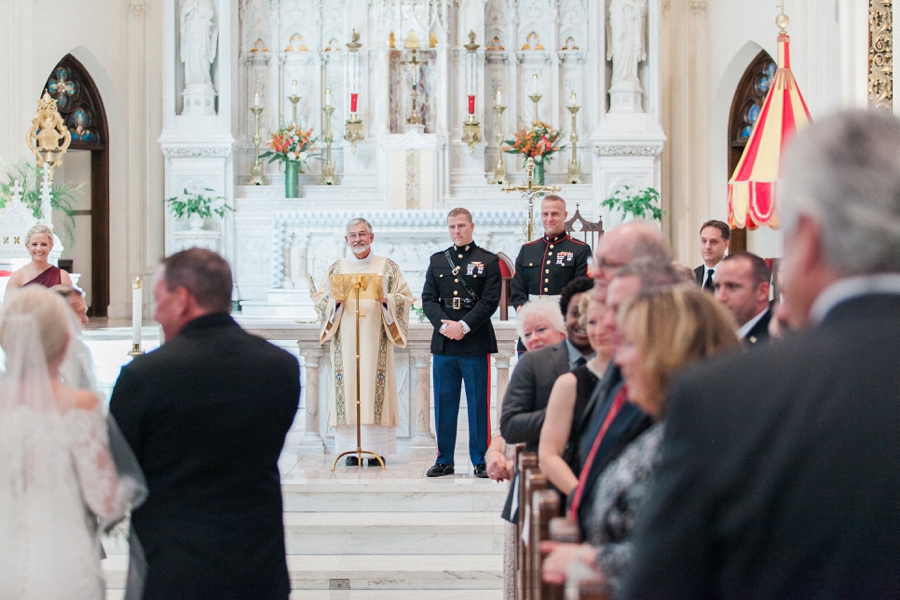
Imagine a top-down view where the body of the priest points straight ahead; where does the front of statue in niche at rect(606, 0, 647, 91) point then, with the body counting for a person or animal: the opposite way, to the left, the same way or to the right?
the same way

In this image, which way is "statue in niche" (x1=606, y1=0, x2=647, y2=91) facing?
toward the camera

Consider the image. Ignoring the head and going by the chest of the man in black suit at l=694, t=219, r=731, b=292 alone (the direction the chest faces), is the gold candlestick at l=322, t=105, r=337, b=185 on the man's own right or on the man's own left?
on the man's own right

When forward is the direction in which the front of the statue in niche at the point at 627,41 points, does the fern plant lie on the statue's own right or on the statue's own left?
on the statue's own right

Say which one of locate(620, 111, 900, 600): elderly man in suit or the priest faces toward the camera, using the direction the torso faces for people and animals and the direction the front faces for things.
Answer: the priest

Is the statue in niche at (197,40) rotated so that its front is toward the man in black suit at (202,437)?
yes

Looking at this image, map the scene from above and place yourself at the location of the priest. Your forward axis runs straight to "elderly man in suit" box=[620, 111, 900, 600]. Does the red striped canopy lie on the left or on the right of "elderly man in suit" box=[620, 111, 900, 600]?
left

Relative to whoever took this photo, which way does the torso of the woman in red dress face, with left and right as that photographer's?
facing the viewer

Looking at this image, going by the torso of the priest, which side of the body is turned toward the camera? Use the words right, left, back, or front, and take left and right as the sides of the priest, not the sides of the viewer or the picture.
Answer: front

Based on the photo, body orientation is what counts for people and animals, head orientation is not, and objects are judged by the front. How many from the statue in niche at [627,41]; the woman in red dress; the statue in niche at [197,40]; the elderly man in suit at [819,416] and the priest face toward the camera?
4

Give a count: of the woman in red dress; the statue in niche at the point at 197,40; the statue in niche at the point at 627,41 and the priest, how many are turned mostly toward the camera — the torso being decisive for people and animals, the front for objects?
4

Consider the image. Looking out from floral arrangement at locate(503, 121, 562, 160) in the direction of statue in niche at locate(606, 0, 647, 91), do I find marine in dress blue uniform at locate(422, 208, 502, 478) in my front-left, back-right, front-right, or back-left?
back-right
